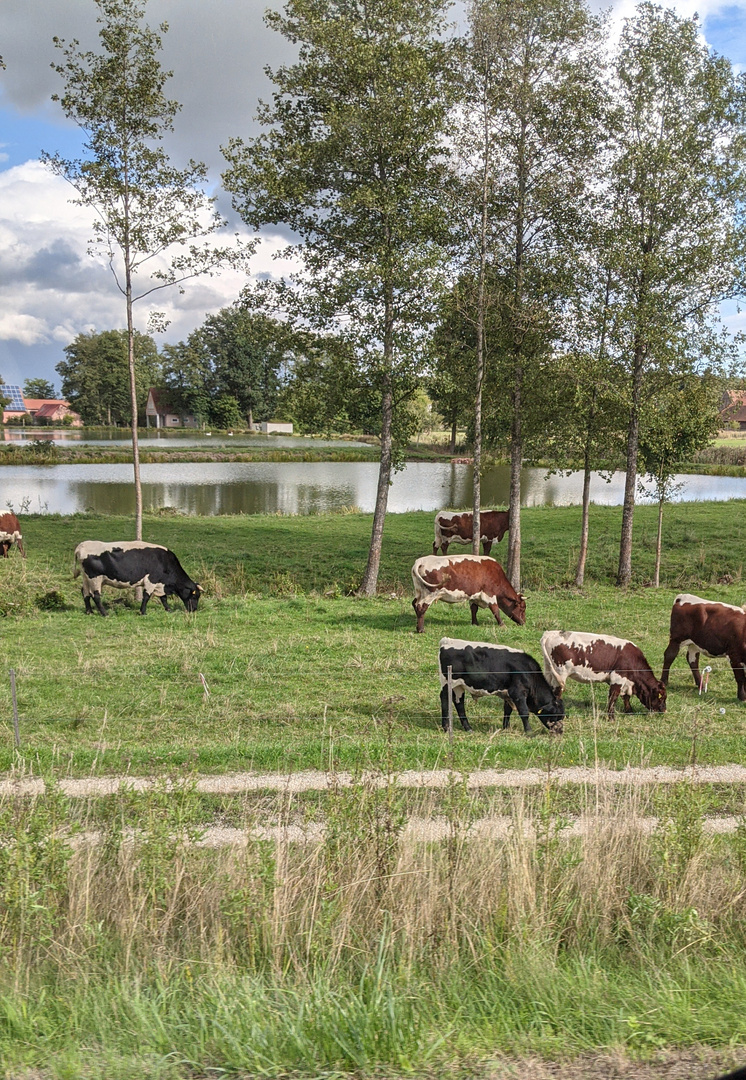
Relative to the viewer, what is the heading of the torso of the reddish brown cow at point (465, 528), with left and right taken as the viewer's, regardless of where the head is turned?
facing to the right of the viewer

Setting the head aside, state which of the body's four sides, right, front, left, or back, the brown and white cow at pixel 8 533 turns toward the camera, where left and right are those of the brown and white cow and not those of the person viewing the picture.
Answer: left

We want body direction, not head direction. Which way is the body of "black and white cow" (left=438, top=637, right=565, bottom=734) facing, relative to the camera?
to the viewer's right

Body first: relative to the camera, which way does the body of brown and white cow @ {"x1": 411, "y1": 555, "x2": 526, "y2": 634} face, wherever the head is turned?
to the viewer's right

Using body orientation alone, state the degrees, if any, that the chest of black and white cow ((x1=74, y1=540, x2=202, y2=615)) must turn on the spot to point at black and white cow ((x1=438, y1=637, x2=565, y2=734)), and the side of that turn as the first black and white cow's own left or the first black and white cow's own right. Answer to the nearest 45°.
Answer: approximately 45° to the first black and white cow's own right

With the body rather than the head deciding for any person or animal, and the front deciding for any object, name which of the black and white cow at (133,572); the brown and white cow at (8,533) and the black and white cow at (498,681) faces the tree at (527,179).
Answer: the black and white cow at (133,572)

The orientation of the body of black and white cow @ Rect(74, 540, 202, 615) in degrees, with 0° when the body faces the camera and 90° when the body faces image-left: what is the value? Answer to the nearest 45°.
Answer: approximately 270°

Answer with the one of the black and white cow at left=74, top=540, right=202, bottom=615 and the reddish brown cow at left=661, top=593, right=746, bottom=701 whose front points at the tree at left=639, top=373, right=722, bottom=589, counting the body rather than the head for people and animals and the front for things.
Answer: the black and white cow
